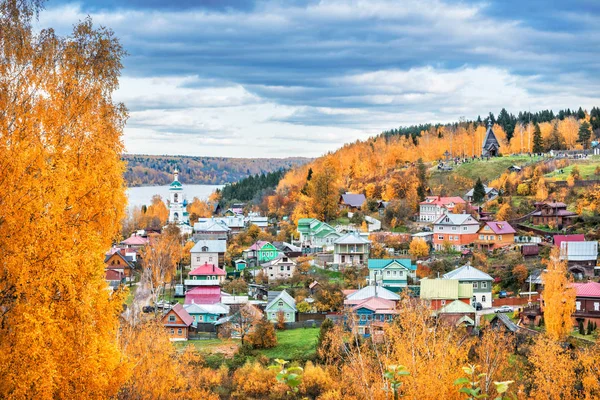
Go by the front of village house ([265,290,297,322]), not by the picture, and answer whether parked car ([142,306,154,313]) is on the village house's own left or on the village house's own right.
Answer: on the village house's own right

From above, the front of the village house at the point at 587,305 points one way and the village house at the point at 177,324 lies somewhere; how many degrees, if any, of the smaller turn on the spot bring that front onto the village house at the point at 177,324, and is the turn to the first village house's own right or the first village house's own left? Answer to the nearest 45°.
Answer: approximately 90° to the first village house's own right

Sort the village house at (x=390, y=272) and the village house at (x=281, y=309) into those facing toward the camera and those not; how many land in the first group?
2

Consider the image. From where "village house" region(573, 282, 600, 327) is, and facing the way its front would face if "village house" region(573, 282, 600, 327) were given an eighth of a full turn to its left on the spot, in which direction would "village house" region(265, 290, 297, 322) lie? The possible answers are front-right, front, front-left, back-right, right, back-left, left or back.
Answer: back-right

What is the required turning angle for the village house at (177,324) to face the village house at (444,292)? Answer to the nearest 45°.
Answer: approximately 135° to its left

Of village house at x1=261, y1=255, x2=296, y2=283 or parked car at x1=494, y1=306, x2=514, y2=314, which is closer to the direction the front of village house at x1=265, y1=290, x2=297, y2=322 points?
the parked car

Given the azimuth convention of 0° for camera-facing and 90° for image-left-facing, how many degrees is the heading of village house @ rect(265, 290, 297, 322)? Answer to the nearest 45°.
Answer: approximately 0°

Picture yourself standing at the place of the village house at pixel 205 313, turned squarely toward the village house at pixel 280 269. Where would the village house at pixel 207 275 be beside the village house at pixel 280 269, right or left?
left

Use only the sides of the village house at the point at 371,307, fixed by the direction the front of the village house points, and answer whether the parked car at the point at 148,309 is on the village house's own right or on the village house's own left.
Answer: on the village house's own right

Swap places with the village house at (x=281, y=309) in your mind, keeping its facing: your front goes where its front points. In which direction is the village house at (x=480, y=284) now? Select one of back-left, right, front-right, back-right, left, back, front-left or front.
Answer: left
